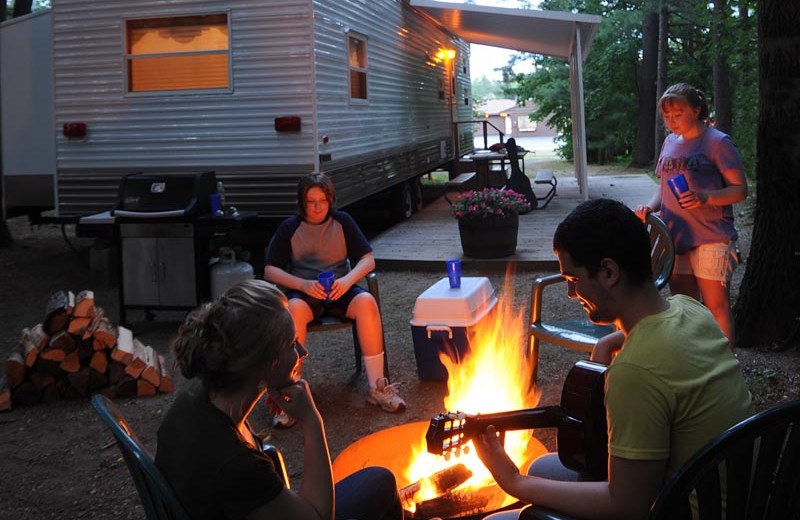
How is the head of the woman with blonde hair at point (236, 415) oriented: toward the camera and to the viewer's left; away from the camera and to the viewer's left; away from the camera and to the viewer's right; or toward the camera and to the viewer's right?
away from the camera and to the viewer's right

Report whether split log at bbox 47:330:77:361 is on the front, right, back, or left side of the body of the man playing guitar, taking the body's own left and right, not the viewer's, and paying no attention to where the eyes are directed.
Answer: front

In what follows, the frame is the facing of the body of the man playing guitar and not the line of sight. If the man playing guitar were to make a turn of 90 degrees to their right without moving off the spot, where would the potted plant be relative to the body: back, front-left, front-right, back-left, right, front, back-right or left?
front-left

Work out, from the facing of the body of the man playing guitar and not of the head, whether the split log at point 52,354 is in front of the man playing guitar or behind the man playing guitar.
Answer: in front

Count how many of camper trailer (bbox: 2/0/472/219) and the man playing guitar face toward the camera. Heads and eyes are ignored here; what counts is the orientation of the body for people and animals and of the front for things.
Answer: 0

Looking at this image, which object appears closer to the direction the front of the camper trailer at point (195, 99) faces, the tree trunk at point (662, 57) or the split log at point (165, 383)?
the tree trunk

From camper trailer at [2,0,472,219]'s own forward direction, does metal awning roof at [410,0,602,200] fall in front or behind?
in front

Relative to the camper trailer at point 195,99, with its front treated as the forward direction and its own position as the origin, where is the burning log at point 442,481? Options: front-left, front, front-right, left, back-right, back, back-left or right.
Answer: back-right

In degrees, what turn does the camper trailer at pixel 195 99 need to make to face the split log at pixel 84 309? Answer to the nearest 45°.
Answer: approximately 135° to its right

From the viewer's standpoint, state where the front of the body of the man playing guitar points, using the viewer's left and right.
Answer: facing away from the viewer and to the left of the viewer

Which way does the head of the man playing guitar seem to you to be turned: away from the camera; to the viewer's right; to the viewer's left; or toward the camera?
to the viewer's left
